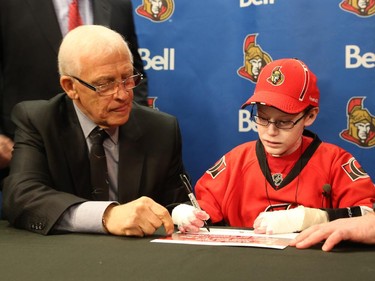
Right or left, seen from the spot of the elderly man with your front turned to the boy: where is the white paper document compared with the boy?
right

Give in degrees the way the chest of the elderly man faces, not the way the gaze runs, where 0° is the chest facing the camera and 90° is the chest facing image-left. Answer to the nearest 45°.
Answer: approximately 315°

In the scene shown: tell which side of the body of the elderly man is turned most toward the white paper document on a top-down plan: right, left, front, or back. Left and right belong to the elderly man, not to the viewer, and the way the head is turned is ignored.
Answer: front

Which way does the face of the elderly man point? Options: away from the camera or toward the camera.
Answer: toward the camera

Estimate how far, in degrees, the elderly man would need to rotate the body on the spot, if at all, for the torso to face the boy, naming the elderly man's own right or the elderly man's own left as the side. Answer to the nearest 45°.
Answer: approximately 45° to the elderly man's own left

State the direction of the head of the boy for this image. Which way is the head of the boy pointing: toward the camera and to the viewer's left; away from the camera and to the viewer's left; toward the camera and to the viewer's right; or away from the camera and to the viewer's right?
toward the camera and to the viewer's left

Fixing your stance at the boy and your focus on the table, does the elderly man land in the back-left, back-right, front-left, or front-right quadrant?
front-right
